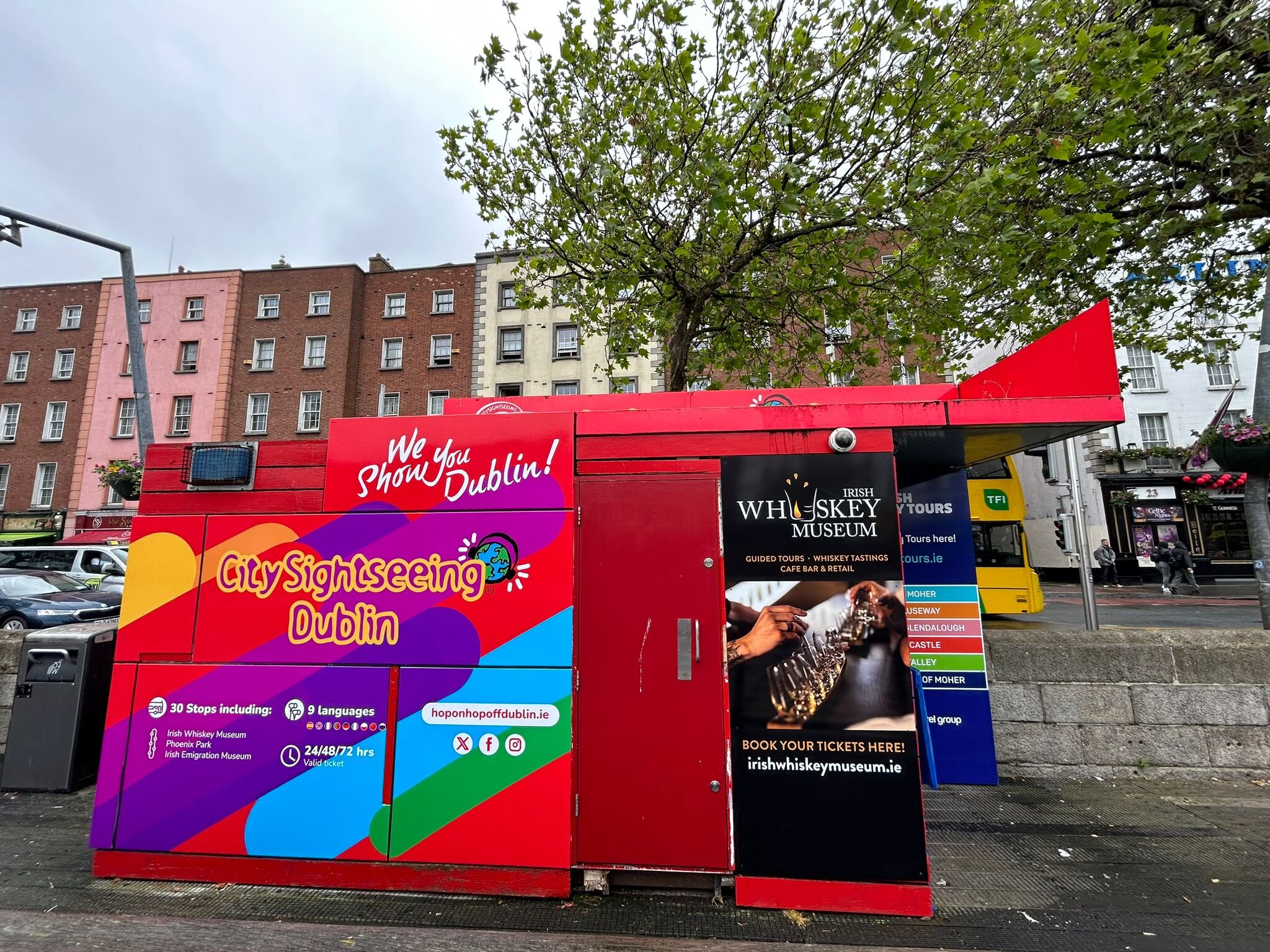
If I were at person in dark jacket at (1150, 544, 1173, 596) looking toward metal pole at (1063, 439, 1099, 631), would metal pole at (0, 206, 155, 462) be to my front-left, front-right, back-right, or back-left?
front-right

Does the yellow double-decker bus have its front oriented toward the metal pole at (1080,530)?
no

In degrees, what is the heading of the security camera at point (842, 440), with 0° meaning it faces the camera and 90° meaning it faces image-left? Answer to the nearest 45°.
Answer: approximately 0°

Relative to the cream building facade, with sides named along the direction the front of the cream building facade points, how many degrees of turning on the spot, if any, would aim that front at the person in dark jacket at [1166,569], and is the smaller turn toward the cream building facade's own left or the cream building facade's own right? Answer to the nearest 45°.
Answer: approximately 90° to the cream building facade's own left

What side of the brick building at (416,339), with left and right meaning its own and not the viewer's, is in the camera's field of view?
front

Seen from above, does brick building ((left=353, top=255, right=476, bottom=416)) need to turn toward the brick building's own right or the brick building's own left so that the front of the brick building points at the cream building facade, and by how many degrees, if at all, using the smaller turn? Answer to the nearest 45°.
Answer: approximately 45° to the brick building's own left

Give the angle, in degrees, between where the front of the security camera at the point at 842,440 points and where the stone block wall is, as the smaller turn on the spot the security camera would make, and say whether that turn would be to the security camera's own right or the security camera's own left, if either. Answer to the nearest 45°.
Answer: approximately 135° to the security camera's own left

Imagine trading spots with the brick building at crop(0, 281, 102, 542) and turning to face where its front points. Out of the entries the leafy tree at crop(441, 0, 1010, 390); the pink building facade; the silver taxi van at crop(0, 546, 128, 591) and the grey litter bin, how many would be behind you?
0

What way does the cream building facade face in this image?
toward the camera

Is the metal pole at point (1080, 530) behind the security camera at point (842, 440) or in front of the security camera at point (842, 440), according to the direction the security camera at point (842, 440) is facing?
behind

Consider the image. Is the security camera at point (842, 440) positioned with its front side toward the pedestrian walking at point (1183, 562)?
no

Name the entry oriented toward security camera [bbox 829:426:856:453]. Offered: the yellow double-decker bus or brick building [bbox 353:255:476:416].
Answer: the brick building

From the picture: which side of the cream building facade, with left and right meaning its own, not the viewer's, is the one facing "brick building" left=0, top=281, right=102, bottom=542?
right

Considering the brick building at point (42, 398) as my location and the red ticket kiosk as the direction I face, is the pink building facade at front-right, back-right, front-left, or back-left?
front-left
